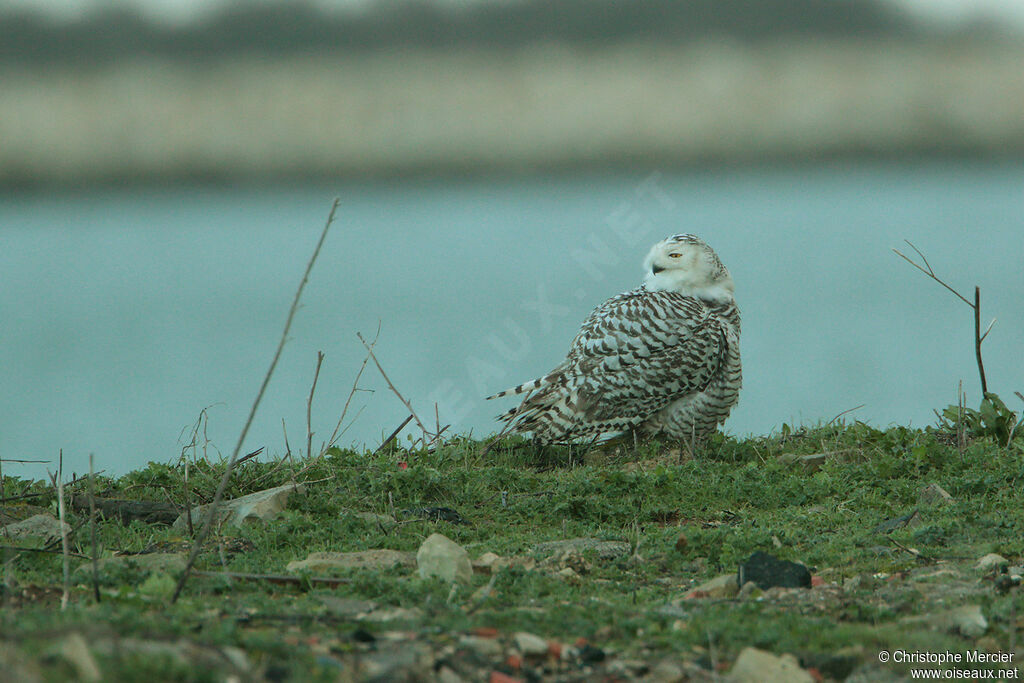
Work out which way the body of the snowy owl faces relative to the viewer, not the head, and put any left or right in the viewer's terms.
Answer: facing to the right of the viewer

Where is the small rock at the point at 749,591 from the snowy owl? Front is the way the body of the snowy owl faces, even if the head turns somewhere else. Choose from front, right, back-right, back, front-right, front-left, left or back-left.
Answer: right

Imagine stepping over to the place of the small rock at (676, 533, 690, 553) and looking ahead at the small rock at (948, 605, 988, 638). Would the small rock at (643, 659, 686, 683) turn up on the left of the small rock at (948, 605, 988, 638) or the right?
right

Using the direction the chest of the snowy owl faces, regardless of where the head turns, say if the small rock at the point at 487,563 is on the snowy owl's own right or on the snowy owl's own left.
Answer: on the snowy owl's own right

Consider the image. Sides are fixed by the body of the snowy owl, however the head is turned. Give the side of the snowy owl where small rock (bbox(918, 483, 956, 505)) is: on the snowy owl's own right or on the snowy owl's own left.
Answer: on the snowy owl's own right

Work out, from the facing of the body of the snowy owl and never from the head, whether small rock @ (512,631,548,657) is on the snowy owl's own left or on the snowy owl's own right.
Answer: on the snowy owl's own right
